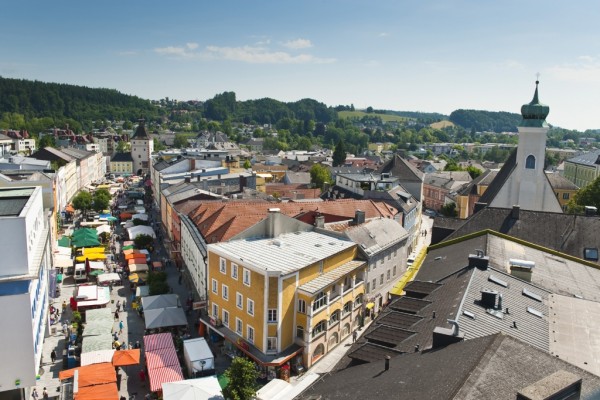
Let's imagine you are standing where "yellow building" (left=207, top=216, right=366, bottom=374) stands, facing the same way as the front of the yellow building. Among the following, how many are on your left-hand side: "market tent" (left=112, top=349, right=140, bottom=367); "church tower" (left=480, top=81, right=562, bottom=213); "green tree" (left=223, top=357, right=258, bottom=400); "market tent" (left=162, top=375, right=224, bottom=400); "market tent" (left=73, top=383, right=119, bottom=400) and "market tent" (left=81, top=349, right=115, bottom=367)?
1

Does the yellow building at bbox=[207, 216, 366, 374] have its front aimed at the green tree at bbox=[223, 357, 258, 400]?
no
